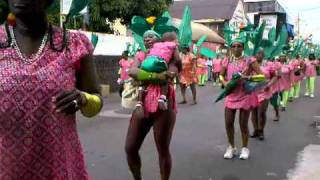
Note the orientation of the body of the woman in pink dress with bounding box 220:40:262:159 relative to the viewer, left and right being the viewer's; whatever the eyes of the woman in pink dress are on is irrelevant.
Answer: facing the viewer

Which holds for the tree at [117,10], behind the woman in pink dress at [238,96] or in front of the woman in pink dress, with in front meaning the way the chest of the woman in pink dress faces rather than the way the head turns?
behind

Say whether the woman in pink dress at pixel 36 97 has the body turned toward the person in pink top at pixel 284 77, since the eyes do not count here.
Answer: no

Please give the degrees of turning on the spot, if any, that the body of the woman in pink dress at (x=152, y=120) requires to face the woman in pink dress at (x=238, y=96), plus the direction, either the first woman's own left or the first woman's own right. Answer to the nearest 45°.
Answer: approximately 135° to the first woman's own left

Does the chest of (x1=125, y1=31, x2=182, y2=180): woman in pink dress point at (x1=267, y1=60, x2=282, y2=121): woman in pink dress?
no

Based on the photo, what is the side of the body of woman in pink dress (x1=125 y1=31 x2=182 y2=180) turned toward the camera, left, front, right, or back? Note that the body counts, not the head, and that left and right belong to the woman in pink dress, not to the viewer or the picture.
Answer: front

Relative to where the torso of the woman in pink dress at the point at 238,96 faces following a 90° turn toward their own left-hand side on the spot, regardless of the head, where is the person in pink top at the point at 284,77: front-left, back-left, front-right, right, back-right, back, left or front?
left

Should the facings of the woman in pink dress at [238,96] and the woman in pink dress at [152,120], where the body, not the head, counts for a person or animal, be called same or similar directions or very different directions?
same or similar directions

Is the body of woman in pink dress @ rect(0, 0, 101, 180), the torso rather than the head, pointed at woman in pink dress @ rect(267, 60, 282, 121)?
no

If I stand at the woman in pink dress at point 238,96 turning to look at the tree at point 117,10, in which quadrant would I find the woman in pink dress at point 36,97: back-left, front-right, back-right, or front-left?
back-left

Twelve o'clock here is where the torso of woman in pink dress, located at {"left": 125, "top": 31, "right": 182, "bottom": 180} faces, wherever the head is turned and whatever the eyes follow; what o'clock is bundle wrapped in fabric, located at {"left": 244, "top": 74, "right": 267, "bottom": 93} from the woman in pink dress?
The bundle wrapped in fabric is roughly at 7 o'clock from the woman in pink dress.
